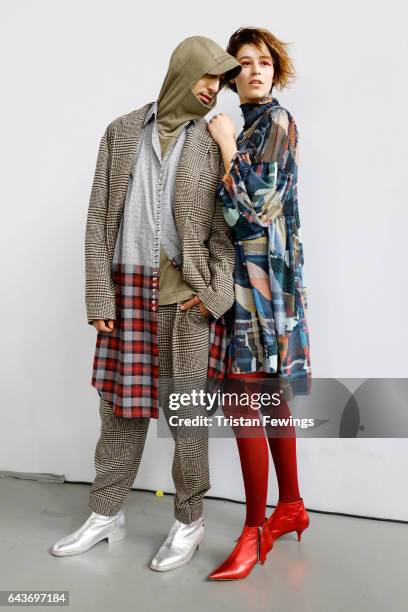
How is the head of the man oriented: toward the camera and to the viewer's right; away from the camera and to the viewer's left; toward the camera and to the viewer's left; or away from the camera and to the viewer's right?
toward the camera and to the viewer's right

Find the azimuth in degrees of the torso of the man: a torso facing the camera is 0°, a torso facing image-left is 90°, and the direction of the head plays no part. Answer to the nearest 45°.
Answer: approximately 0°
